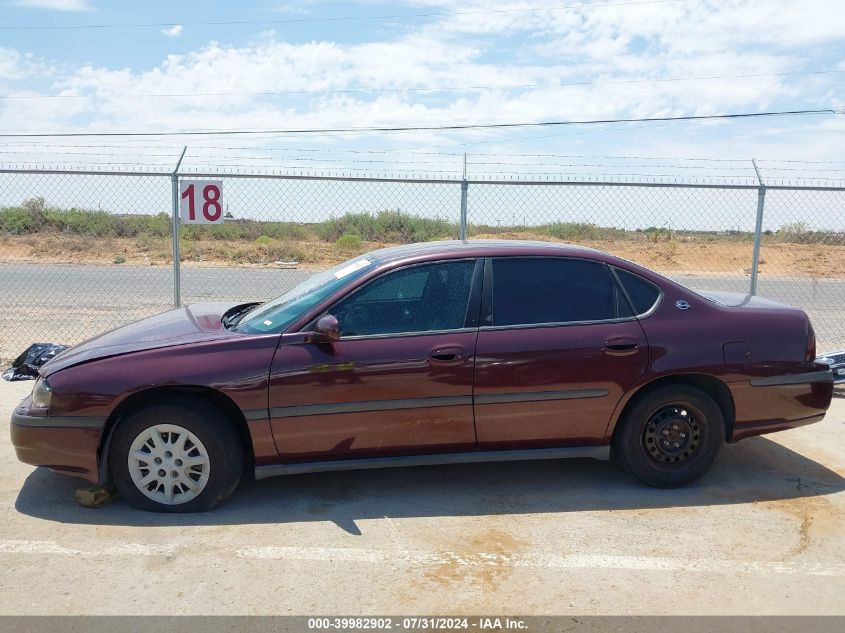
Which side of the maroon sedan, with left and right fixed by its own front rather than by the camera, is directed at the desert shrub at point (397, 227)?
right

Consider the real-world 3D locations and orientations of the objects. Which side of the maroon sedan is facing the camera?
left

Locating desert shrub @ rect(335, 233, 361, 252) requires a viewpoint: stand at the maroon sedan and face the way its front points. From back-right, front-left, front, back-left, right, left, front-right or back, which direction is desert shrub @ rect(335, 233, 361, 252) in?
right

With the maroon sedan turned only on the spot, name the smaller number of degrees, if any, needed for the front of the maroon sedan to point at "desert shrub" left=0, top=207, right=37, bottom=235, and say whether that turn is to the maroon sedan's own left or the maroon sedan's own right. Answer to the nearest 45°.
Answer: approximately 45° to the maroon sedan's own right

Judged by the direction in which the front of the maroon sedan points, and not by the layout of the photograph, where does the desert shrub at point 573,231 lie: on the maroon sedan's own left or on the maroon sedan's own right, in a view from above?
on the maroon sedan's own right
